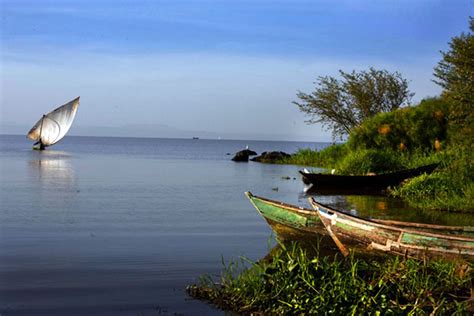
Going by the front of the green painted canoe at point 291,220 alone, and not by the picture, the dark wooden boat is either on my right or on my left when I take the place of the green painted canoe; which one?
on my right

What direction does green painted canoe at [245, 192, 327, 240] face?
to the viewer's left

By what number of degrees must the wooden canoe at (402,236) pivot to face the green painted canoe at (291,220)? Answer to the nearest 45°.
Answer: approximately 45° to its right

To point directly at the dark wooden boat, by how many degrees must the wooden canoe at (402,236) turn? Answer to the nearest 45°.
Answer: approximately 90° to its right

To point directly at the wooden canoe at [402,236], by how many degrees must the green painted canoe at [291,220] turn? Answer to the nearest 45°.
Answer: approximately 135° to its left

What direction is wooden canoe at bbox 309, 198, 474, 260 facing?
to the viewer's left

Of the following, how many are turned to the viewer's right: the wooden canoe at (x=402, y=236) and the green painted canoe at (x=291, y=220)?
0

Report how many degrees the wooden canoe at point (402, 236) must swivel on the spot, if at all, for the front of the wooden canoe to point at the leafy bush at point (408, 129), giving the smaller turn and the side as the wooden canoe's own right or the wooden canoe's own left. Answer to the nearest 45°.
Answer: approximately 90° to the wooden canoe's own right

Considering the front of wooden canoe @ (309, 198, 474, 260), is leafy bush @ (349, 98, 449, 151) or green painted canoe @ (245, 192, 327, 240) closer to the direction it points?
the green painted canoe
